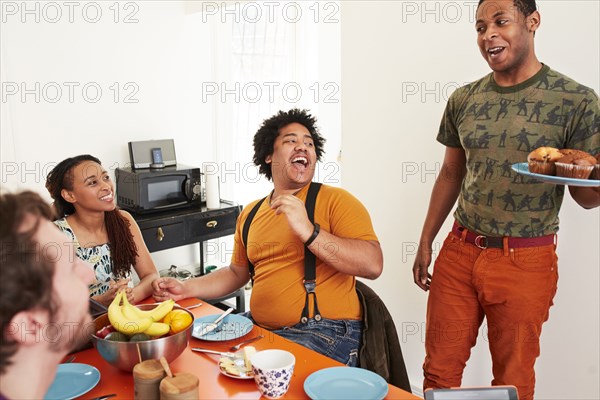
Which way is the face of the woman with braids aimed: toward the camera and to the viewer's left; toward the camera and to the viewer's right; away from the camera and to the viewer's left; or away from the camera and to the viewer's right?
toward the camera and to the viewer's right

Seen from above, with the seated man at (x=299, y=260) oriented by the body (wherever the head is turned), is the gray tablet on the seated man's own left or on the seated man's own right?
on the seated man's own left

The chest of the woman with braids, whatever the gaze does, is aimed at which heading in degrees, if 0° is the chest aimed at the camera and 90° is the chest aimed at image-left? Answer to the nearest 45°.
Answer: approximately 315°

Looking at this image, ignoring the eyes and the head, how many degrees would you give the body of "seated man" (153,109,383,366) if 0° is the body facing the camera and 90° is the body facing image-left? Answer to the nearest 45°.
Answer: approximately 45°

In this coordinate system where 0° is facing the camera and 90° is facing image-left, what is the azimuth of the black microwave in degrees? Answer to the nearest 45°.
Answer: approximately 315°

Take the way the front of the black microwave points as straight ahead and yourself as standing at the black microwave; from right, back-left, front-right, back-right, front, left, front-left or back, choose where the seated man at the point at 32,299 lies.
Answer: front-right

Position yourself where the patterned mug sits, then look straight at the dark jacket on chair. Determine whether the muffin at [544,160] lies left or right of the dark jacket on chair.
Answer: right

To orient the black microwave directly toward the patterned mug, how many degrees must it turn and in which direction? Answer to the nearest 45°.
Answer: approximately 45° to its right

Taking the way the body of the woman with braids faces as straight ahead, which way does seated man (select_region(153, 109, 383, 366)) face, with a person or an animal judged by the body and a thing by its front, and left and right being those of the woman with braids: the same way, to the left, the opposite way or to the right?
to the right

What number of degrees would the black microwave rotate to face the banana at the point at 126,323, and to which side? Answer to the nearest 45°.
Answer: approximately 45° to its right
